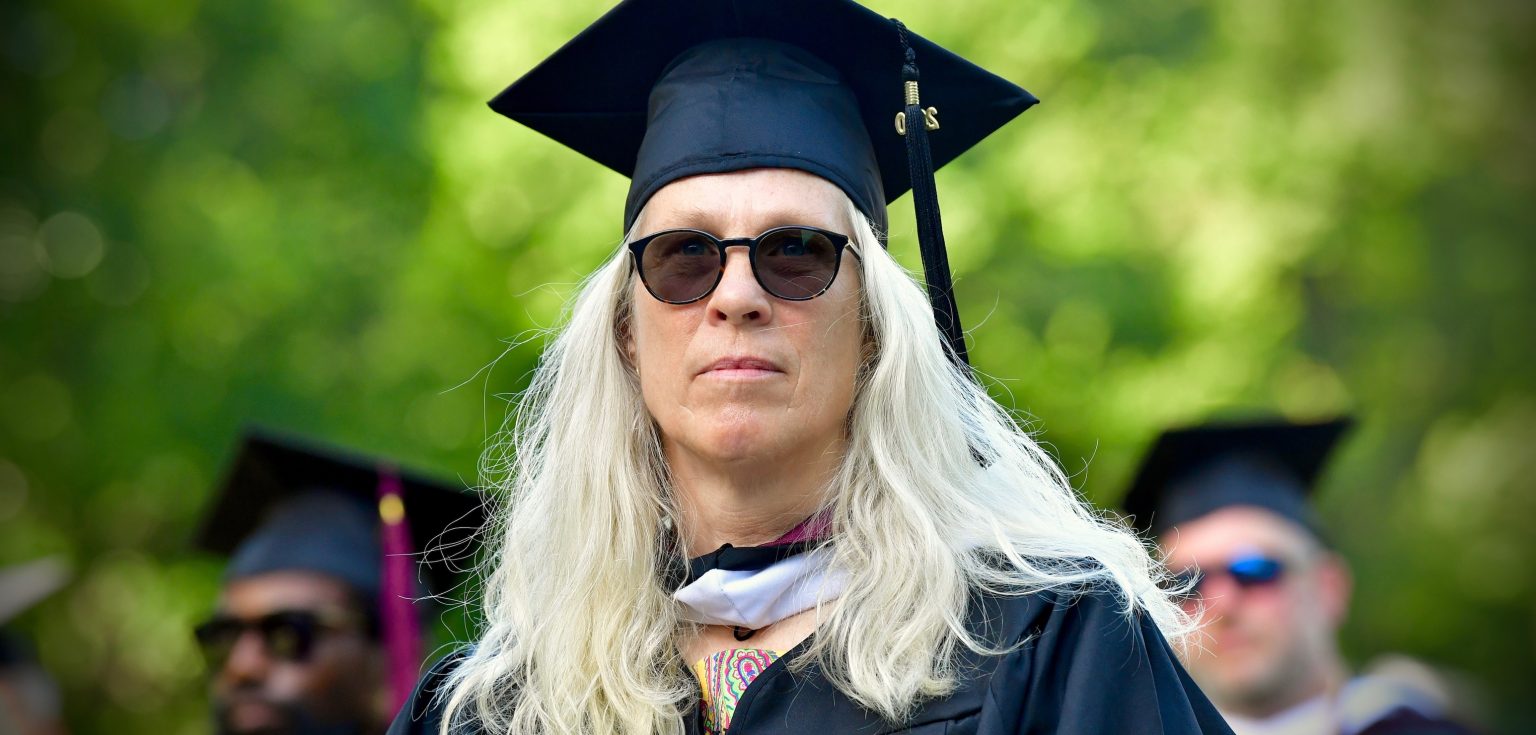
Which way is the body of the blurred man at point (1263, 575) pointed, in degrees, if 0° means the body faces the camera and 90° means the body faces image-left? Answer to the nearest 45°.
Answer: approximately 45°

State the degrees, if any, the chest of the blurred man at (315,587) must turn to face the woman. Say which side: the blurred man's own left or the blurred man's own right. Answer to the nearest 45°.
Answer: approximately 45° to the blurred man's own left

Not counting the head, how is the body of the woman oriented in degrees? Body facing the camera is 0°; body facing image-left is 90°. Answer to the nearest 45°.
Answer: approximately 0°

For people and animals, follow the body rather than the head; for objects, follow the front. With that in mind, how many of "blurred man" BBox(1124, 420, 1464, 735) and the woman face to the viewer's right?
0

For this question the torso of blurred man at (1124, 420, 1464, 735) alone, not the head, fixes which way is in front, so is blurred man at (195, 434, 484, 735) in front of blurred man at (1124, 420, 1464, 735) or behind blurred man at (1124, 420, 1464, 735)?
in front

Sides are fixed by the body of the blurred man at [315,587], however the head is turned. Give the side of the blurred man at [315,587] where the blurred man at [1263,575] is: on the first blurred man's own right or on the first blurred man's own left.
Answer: on the first blurred man's own left
